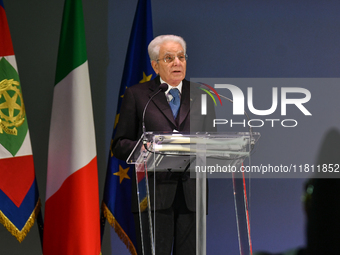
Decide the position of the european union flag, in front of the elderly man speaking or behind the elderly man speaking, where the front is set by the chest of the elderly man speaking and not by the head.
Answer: behind

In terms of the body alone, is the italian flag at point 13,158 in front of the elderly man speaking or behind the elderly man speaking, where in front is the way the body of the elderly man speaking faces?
behind

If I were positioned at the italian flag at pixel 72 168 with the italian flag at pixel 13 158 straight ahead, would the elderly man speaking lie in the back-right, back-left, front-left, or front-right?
back-left

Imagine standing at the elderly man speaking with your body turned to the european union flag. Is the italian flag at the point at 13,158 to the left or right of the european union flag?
left

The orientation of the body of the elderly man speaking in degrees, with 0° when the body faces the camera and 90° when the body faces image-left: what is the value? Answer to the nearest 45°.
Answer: approximately 315°
